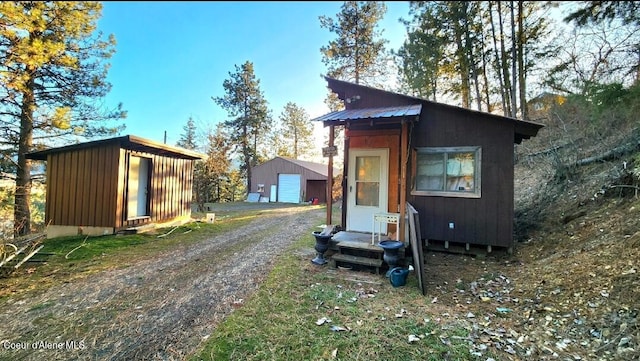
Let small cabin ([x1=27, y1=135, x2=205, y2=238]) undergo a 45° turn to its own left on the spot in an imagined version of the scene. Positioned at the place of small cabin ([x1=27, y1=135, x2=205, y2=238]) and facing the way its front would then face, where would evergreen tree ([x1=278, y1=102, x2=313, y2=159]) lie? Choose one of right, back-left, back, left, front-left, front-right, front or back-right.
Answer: front-left

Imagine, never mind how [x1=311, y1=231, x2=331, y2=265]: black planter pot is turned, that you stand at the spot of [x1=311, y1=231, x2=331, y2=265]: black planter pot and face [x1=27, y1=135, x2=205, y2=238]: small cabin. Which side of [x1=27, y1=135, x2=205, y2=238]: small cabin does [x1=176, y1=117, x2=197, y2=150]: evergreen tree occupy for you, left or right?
right

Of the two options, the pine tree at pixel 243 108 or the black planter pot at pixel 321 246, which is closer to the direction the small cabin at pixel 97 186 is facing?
the black planter pot

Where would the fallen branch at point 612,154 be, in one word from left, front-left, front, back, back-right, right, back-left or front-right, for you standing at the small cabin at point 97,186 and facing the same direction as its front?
front

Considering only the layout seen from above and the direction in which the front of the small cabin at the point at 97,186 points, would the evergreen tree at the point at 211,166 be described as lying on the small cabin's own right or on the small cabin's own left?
on the small cabin's own left

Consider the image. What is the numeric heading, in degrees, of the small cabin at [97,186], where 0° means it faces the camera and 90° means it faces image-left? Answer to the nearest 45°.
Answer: approximately 315°

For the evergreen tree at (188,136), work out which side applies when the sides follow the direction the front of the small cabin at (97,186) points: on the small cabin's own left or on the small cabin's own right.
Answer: on the small cabin's own left
